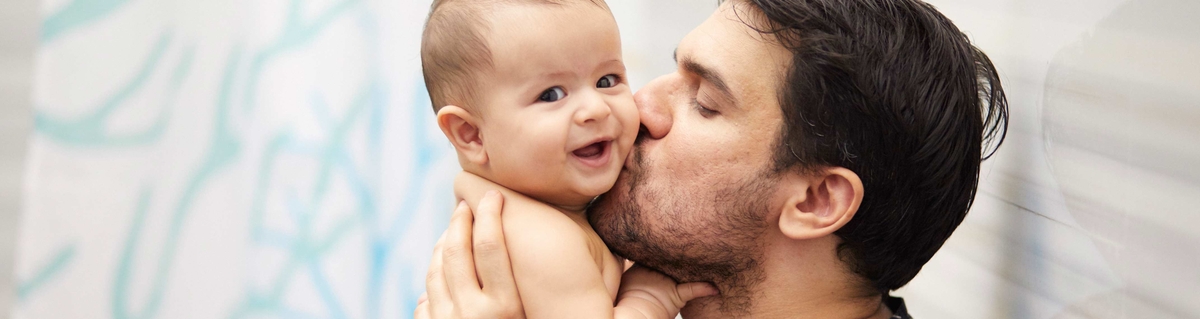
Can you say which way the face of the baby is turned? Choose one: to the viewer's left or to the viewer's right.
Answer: to the viewer's right

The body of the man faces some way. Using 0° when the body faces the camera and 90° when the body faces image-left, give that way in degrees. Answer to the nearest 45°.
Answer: approximately 90°

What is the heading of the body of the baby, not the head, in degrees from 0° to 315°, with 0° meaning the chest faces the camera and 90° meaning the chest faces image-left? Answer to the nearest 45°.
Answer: approximately 315°

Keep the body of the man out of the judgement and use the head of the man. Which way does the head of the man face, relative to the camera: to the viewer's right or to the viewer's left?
to the viewer's left
